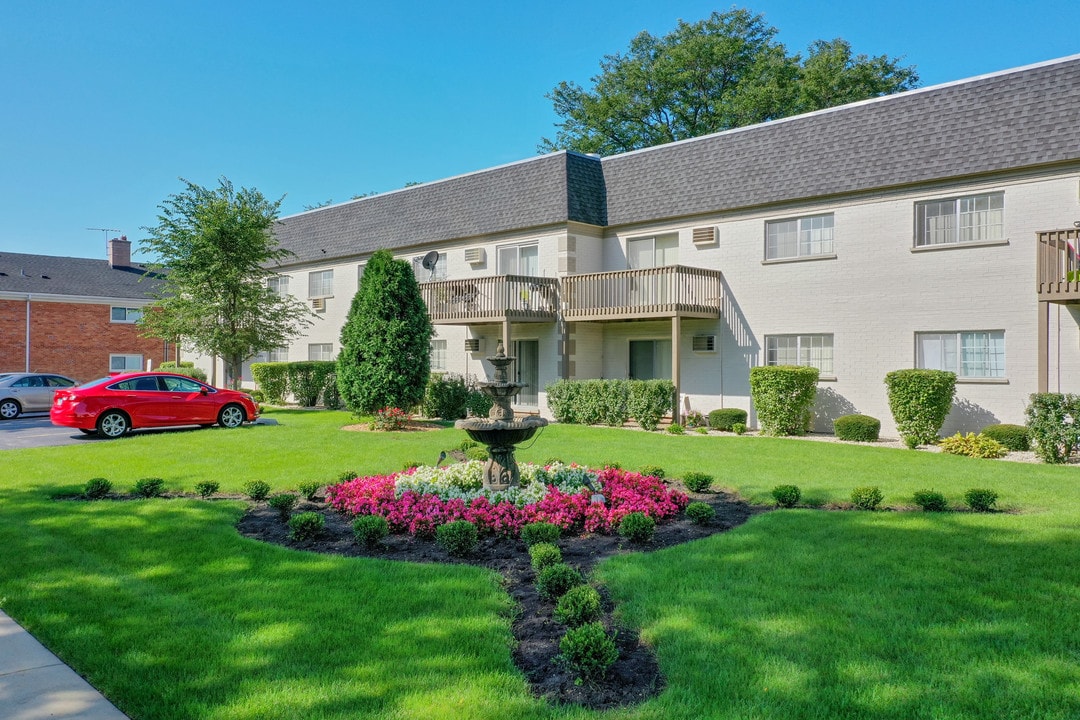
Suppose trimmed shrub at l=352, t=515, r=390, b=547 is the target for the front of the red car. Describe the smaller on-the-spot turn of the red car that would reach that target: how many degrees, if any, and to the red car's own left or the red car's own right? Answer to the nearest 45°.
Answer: approximately 90° to the red car's own right

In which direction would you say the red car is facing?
to the viewer's right

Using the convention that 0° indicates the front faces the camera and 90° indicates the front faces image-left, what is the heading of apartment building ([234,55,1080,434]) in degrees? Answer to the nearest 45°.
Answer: approximately 45°

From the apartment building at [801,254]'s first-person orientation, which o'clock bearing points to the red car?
The red car is roughly at 1 o'clock from the apartment building.

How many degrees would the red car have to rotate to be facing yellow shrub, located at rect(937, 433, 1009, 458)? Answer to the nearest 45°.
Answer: approximately 45° to its right

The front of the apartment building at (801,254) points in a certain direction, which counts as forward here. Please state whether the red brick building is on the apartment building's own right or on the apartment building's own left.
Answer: on the apartment building's own right
